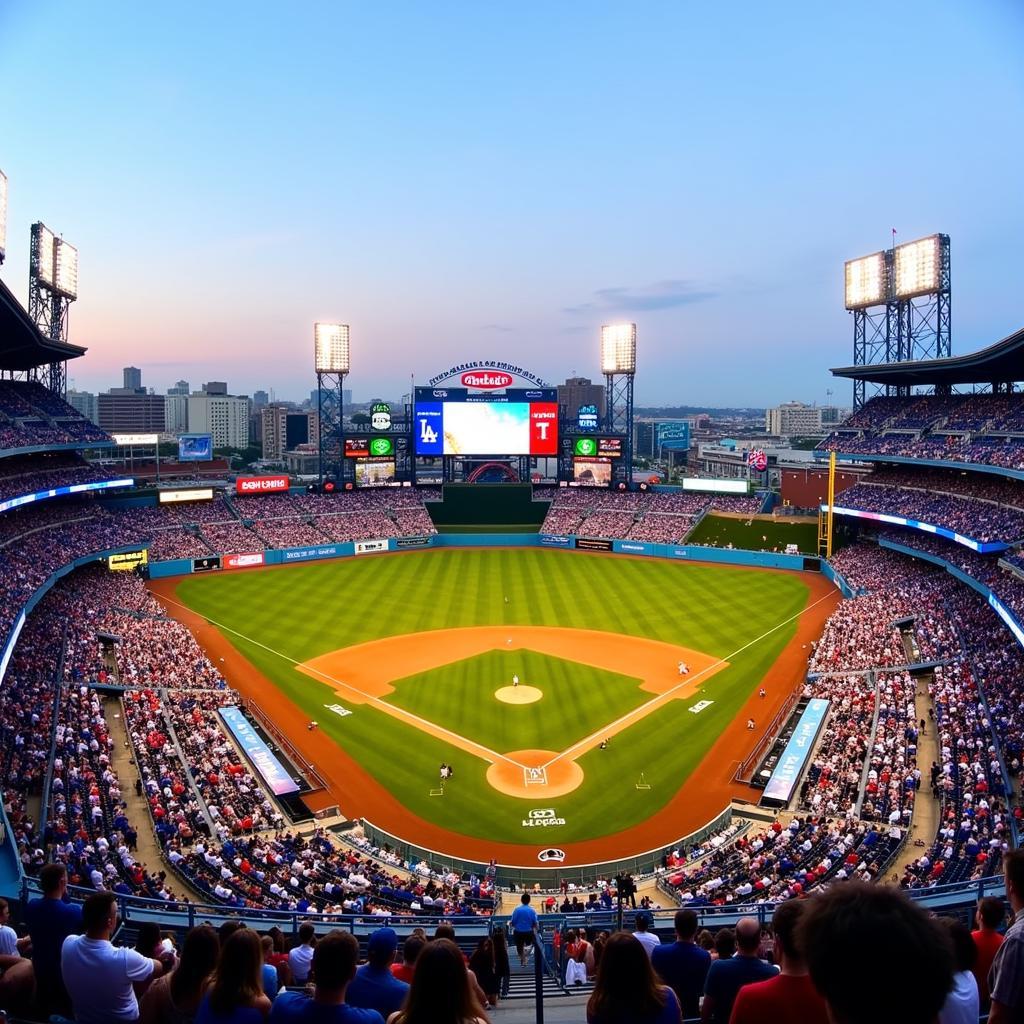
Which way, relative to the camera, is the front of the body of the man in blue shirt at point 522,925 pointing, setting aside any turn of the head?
away from the camera

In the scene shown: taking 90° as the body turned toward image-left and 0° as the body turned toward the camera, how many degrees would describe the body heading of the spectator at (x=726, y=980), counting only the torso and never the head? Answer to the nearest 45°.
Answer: approximately 180°

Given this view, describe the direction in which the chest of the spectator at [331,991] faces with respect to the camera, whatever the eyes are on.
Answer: away from the camera

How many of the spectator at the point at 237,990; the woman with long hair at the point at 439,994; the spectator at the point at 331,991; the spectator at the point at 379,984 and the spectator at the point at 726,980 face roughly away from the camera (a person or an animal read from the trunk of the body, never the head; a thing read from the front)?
5

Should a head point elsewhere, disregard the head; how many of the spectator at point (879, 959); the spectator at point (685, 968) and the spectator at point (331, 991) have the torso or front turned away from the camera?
3

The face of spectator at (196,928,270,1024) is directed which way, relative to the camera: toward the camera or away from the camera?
away from the camera

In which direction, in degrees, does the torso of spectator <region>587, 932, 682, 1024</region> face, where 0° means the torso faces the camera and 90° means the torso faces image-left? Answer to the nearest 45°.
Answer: approximately 180°

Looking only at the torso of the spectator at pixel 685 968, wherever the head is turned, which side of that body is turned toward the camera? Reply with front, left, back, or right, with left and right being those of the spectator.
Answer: back

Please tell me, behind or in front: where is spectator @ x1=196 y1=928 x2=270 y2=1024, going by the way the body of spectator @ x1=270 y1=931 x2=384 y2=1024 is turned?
in front

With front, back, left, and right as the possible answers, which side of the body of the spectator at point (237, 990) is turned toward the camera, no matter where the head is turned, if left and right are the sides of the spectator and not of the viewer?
back

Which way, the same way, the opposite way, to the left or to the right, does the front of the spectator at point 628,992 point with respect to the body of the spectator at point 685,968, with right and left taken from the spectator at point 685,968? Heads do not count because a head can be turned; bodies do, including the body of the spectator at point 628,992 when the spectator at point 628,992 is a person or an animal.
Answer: the same way

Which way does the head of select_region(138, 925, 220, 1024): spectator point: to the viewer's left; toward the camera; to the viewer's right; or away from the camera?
away from the camera

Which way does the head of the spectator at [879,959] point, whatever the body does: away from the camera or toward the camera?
away from the camera

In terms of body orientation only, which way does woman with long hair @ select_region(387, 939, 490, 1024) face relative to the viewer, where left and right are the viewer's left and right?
facing away from the viewer
